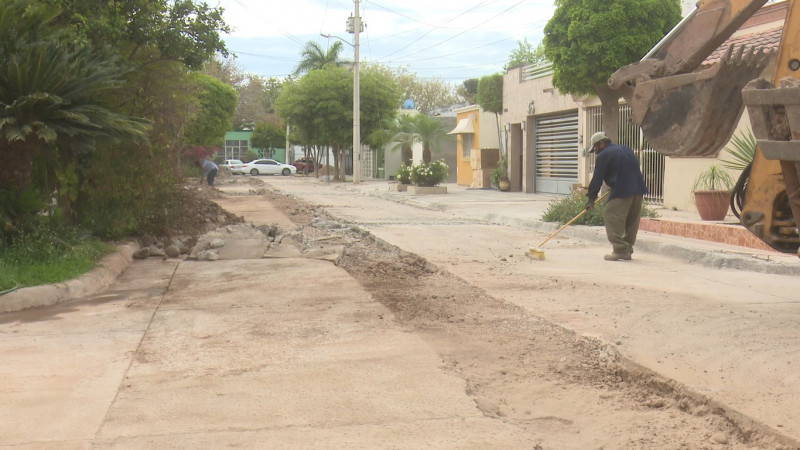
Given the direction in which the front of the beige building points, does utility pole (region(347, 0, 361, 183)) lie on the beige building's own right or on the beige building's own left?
on the beige building's own right

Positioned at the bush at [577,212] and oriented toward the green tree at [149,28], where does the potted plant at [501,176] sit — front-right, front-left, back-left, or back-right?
back-right

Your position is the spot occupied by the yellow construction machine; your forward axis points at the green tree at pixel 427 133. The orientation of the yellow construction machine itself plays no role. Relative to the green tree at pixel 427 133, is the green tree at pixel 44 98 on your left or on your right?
left

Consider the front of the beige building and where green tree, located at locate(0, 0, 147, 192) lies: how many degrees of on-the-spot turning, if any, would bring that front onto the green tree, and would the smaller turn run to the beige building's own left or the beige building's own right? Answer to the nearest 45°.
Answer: approximately 45° to the beige building's own left

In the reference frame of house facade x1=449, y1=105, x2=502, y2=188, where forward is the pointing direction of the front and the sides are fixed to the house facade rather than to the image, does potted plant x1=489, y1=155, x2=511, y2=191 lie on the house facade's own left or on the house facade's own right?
on the house facade's own left

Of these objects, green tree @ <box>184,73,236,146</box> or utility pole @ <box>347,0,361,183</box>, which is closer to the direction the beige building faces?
the green tree

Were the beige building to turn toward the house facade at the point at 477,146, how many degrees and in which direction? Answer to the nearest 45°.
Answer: approximately 90° to its right

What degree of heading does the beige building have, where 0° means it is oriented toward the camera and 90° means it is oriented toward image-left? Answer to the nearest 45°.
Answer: approximately 45°

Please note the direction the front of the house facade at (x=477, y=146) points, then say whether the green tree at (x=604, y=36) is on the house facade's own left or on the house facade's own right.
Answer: on the house facade's own left
